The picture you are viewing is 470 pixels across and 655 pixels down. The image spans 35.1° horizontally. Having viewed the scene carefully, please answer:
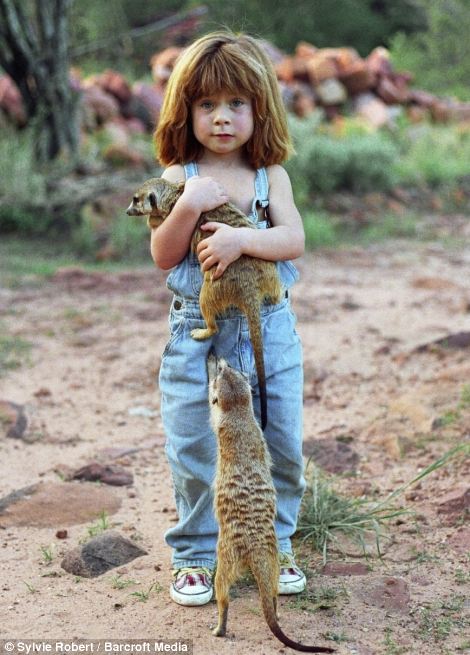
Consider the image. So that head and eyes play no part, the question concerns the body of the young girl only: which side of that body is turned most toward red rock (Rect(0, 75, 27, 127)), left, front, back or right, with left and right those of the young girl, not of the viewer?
back

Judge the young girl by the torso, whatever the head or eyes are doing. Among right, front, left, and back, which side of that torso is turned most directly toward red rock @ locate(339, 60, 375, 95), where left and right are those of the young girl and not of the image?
back

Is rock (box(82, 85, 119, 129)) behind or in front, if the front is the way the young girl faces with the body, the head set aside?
behind

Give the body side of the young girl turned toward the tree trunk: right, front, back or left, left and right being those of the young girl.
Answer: back

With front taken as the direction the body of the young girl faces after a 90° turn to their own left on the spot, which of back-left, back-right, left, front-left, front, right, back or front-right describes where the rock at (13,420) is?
back-left

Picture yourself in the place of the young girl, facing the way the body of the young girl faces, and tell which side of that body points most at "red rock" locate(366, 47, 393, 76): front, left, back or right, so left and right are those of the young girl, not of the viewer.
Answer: back

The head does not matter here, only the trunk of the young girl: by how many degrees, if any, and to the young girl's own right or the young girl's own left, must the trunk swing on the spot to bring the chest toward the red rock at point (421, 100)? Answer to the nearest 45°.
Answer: approximately 180°

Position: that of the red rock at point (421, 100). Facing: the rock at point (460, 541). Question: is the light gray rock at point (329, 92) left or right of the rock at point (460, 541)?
right

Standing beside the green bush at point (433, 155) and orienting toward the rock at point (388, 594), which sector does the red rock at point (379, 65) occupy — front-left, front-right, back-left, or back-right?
back-right

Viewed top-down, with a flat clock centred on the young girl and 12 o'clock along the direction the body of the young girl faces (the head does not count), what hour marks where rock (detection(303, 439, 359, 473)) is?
The rock is roughly at 7 o'clock from the young girl.

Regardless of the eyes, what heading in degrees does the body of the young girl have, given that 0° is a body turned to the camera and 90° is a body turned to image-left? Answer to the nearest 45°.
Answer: approximately 0°

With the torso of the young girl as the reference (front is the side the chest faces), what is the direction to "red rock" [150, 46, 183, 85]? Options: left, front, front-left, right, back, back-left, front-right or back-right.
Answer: back
